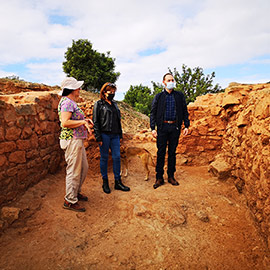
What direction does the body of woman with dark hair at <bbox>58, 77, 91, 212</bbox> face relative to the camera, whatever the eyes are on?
to the viewer's right

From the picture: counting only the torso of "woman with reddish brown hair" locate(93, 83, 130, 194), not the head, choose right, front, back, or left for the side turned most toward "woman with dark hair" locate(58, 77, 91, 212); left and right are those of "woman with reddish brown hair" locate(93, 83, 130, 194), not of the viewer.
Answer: right

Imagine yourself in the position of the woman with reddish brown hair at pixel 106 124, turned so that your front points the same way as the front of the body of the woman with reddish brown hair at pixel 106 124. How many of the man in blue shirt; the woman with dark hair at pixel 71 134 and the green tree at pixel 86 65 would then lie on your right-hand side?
1

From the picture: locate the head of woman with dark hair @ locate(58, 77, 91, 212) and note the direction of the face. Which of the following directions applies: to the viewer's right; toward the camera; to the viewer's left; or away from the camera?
to the viewer's right

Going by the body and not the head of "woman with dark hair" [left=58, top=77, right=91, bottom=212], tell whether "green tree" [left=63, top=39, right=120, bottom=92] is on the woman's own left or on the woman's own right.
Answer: on the woman's own left

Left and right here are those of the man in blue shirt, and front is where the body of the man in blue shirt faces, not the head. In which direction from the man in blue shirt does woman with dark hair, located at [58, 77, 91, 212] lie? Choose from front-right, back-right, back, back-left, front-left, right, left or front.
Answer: front-right

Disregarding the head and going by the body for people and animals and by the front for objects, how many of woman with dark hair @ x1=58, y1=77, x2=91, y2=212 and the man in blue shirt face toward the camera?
1

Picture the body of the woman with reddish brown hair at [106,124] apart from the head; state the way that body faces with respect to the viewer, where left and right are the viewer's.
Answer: facing the viewer and to the right of the viewer

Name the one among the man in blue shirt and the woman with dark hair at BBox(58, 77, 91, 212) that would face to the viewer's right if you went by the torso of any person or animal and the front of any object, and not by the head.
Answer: the woman with dark hair
